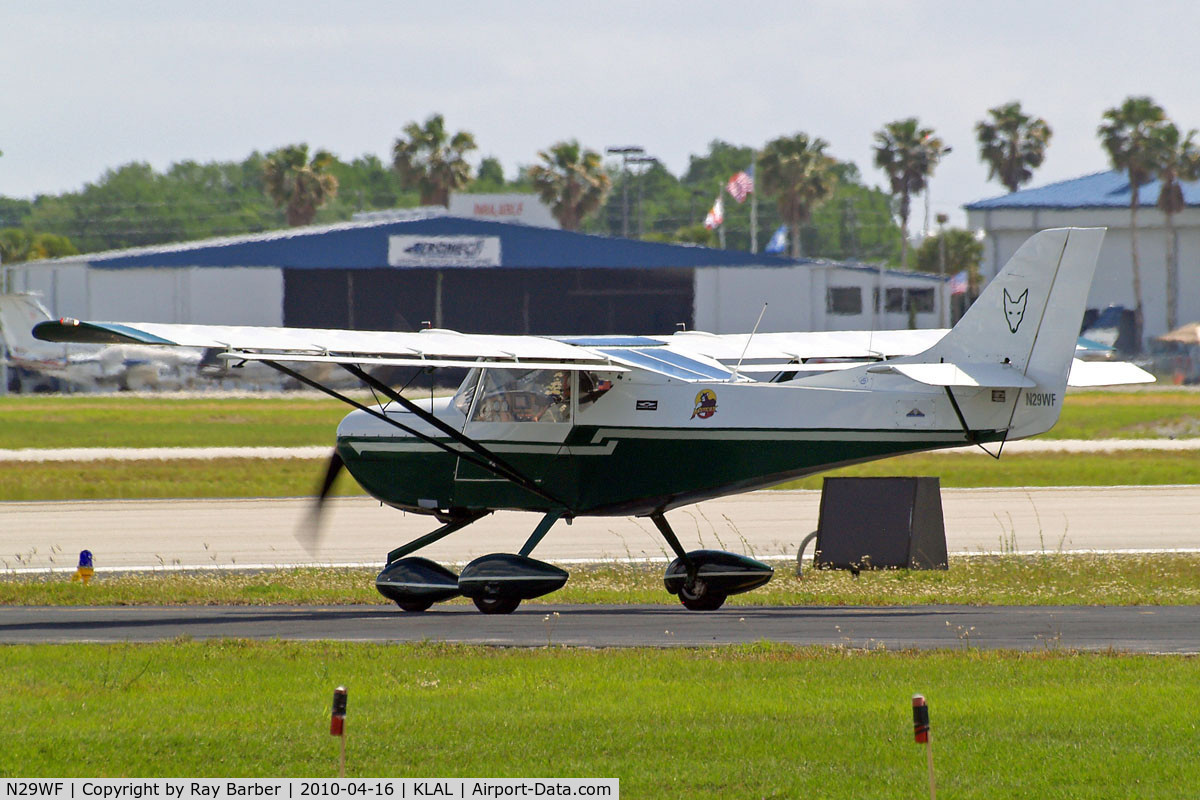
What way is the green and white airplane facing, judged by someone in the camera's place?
facing away from the viewer and to the left of the viewer

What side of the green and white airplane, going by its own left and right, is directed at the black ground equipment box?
right
